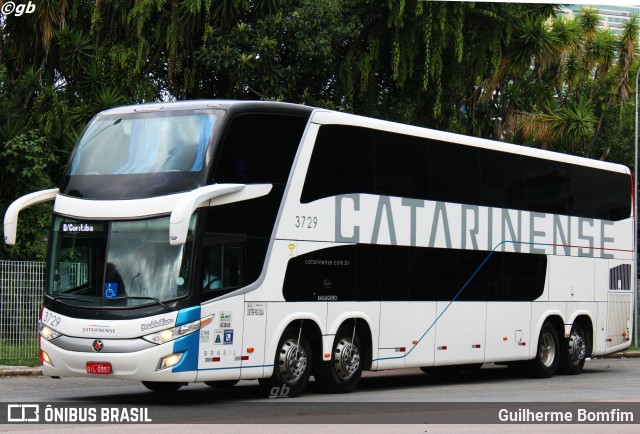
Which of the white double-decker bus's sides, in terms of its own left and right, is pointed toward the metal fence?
right

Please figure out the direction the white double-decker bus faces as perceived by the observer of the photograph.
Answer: facing the viewer and to the left of the viewer
